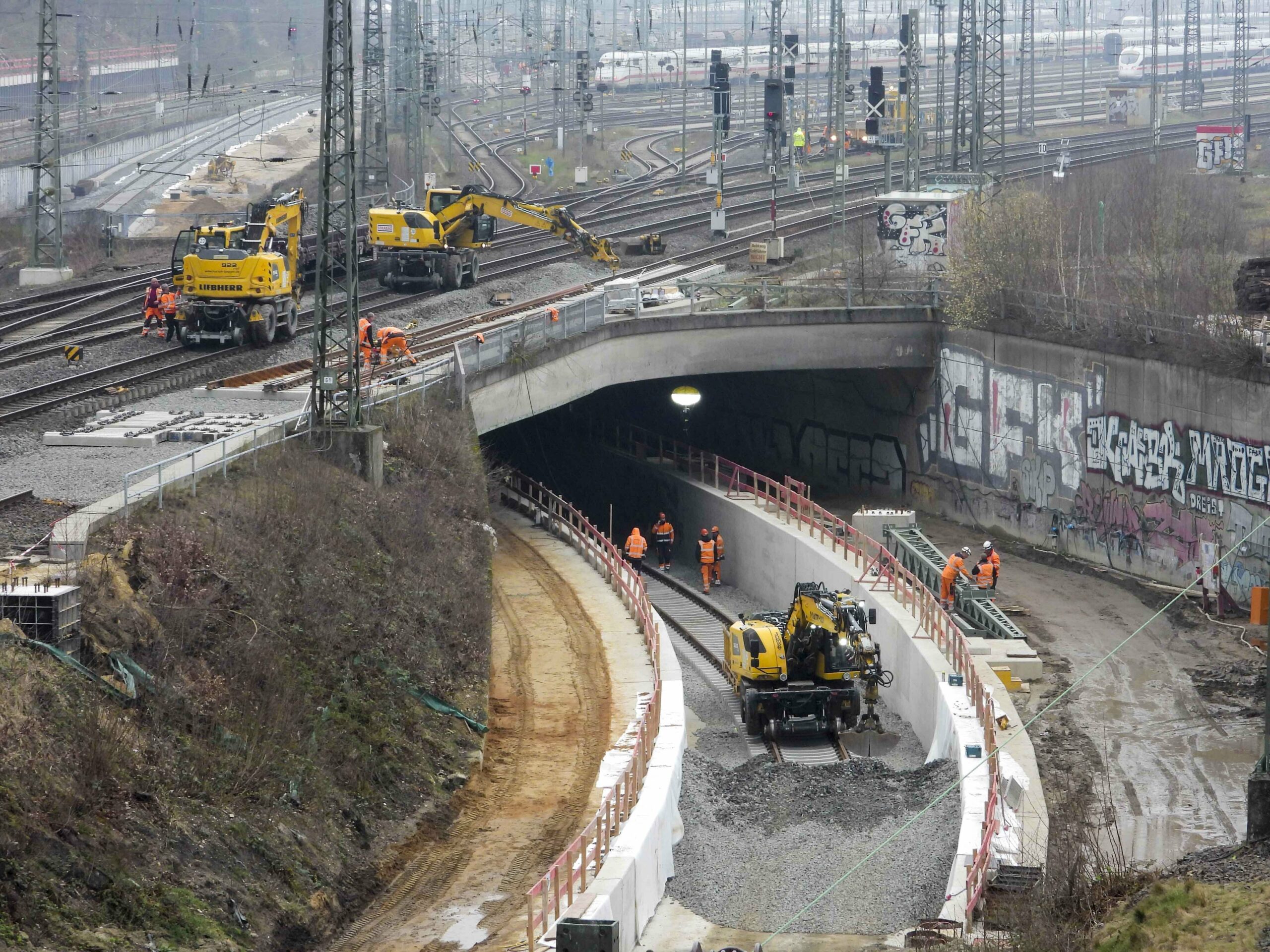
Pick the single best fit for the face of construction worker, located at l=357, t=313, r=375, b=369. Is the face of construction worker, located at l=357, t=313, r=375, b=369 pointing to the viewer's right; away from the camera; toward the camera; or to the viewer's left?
to the viewer's right

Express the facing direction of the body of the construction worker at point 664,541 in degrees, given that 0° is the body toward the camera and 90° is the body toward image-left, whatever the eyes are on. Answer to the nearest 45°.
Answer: approximately 0°

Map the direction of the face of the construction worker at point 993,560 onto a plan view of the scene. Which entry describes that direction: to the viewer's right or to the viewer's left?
to the viewer's left

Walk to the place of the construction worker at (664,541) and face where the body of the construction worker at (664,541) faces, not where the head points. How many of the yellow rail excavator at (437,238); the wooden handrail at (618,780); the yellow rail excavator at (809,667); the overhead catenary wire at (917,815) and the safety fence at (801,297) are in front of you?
3

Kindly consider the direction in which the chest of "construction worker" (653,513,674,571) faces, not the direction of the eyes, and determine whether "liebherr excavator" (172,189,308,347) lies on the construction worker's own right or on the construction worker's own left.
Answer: on the construction worker's own right

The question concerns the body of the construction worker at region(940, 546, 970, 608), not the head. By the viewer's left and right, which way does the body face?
facing to the right of the viewer

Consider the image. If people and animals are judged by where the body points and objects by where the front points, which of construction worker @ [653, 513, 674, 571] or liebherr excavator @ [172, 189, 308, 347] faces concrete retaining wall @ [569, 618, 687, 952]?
the construction worker

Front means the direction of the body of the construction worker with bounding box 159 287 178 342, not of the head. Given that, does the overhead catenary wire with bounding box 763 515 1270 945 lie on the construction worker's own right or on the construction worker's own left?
on the construction worker's own left

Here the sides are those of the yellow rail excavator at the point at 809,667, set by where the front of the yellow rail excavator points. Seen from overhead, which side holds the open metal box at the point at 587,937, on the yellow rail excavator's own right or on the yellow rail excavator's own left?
on the yellow rail excavator's own right
